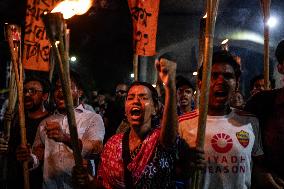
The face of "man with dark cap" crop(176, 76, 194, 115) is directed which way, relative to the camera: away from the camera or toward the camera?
toward the camera

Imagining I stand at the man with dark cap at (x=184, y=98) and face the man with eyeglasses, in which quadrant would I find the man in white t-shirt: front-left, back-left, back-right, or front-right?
front-left

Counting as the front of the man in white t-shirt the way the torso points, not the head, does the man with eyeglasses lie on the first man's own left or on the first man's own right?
on the first man's own right

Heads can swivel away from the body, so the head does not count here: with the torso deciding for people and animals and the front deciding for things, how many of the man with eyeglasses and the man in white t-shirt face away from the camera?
0

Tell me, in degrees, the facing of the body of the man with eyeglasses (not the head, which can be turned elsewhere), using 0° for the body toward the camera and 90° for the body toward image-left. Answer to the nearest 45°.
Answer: approximately 45°

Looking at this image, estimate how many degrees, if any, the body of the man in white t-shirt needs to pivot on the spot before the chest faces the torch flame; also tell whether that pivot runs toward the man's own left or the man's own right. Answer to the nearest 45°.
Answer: approximately 90° to the man's own right

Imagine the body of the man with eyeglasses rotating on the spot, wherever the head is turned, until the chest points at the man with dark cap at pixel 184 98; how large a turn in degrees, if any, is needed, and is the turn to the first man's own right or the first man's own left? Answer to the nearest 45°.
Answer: approximately 135° to the first man's own left

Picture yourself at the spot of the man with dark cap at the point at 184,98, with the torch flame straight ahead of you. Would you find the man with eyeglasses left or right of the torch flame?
right

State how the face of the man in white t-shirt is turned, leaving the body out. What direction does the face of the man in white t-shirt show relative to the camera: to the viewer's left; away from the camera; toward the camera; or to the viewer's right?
toward the camera

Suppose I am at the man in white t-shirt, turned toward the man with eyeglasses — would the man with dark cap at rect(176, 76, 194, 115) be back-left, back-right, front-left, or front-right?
front-right

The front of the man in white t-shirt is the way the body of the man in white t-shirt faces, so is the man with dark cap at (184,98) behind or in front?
behind

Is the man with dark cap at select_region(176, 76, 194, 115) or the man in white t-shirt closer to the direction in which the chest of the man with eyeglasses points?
the man in white t-shirt

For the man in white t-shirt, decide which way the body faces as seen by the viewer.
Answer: toward the camera

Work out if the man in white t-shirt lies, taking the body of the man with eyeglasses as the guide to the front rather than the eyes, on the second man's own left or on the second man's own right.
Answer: on the second man's own left

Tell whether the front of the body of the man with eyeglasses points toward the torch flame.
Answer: no

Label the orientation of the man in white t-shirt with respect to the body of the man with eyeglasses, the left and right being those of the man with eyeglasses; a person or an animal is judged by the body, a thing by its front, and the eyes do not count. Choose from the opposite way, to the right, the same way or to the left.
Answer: the same way
